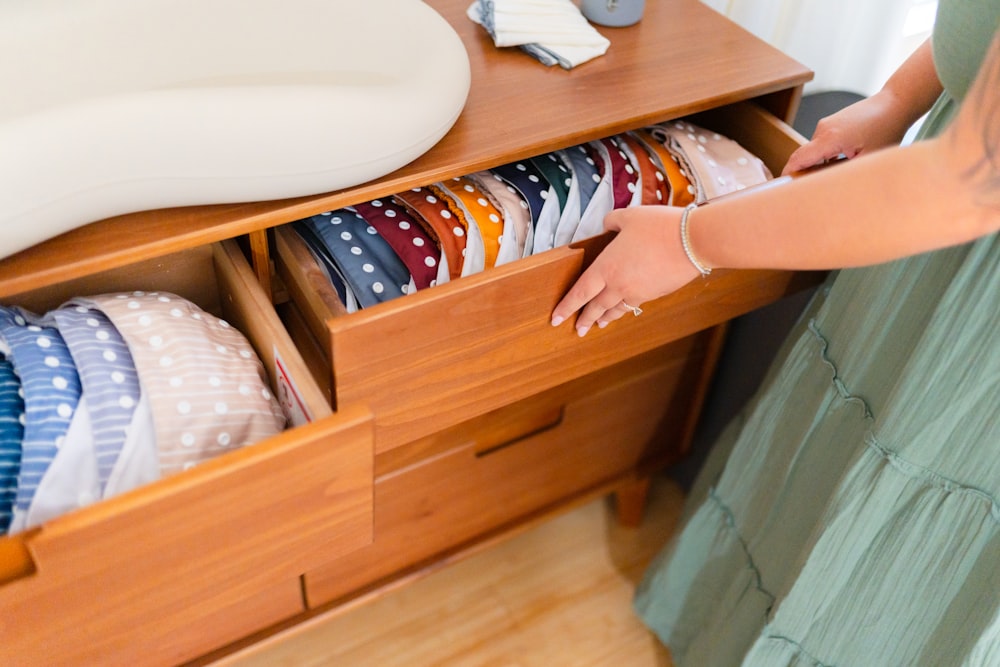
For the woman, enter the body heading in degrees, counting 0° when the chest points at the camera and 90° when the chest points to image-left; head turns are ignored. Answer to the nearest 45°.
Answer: approximately 90°

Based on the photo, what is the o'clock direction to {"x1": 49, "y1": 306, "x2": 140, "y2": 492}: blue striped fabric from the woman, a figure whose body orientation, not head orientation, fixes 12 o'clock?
The blue striped fabric is roughly at 11 o'clock from the woman.

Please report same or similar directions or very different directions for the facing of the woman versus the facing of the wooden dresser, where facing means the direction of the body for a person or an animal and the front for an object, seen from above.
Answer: very different directions

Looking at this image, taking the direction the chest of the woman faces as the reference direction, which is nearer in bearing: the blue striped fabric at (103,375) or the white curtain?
the blue striped fabric
